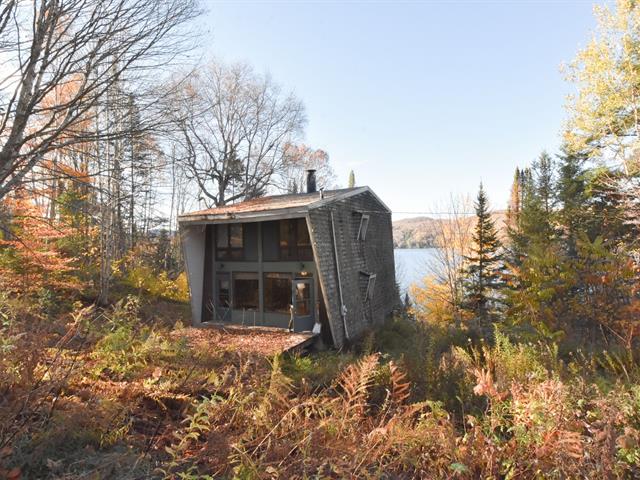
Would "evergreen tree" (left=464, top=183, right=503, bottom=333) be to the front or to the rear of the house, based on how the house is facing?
to the rear

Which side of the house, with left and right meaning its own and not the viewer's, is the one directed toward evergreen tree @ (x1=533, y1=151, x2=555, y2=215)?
back

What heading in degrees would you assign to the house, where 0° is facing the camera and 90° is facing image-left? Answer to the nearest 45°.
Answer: approximately 45°

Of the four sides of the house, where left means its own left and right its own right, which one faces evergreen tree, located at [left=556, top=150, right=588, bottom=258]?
back

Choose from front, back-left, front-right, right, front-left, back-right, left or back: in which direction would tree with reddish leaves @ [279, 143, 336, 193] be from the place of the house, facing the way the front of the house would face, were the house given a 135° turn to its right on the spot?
front
